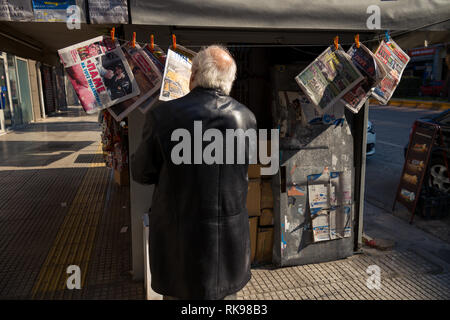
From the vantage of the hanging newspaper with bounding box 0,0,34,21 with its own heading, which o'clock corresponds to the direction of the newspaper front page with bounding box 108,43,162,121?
The newspaper front page is roughly at 9 o'clock from the hanging newspaper.

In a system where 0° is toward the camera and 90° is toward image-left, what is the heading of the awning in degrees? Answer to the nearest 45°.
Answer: approximately 0°

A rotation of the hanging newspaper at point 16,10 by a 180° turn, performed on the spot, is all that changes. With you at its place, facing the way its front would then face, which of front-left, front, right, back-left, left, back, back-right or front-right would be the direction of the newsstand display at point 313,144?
right

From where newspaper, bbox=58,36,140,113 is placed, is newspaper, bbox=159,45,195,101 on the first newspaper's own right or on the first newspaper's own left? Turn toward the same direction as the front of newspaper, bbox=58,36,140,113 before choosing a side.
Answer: on the first newspaper's own left

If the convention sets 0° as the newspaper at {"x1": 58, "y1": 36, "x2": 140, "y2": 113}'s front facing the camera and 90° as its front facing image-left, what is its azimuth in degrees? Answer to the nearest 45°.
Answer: approximately 0°

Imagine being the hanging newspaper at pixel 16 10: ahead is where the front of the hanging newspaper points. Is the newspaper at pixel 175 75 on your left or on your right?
on your left
